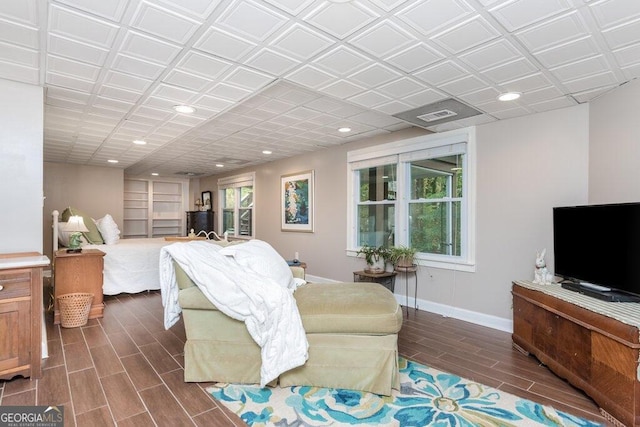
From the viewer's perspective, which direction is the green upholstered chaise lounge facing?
to the viewer's right

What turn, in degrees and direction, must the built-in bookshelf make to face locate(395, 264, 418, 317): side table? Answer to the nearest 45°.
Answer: approximately 45° to its left

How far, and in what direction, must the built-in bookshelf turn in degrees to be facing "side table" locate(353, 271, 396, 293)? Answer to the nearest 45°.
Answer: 0° — it already faces it

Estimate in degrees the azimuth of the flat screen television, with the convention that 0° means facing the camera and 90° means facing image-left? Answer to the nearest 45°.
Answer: approximately 45°

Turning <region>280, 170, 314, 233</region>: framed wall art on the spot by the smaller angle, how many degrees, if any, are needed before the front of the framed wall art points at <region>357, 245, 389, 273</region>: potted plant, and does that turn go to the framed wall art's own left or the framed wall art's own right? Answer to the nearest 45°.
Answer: approximately 90° to the framed wall art's own left

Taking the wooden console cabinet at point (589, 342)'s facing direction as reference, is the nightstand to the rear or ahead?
ahead

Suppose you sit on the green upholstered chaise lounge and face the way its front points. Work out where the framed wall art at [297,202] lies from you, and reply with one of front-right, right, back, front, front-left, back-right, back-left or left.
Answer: left

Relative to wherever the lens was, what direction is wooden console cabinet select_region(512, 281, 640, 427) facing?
facing the viewer and to the left of the viewer

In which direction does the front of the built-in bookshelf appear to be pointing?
toward the camera

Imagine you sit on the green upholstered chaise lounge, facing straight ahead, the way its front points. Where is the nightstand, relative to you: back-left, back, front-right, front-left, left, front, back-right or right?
back-left

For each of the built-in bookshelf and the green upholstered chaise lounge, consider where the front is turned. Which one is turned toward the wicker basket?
the built-in bookshelf

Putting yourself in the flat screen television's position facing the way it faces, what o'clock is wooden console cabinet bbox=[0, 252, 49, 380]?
The wooden console cabinet is roughly at 12 o'clock from the flat screen television.

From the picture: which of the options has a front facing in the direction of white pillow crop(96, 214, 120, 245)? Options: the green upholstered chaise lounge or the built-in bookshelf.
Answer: the built-in bookshelf

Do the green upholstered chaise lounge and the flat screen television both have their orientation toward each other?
yes

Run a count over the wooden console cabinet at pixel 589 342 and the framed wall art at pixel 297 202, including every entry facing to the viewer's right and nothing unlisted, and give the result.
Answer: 0

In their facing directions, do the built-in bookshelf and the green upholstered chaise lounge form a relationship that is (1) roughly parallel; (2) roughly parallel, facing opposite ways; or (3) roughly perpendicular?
roughly perpendicular

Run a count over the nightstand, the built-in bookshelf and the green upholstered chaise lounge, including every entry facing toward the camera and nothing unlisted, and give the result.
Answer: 1

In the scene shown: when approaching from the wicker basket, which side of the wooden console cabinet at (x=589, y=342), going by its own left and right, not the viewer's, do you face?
front

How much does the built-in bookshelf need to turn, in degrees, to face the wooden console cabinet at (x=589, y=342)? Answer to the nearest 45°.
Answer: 0° — it already faces it

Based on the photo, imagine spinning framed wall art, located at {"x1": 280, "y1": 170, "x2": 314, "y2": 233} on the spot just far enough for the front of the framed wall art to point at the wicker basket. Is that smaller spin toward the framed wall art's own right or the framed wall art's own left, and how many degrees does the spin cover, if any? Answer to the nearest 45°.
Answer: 0° — it already faces it
